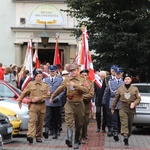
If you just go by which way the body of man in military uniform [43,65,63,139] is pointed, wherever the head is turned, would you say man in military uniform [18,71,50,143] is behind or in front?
in front

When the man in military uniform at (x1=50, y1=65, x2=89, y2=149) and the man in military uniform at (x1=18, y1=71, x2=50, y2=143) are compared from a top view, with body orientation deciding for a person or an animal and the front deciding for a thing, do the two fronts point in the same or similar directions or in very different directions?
same or similar directions

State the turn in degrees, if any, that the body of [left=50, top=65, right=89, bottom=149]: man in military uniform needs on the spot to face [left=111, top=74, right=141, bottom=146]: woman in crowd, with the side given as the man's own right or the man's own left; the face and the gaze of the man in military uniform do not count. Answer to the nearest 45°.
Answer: approximately 135° to the man's own left

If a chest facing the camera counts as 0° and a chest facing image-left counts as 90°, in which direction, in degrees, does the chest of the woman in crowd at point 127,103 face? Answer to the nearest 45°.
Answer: approximately 0°

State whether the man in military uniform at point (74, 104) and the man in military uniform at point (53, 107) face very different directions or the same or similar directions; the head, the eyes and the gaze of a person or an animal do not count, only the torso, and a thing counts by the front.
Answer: same or similar directions

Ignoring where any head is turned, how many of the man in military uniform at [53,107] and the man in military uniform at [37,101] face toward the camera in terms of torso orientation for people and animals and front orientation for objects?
2

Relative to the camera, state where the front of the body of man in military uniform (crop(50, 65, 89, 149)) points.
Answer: toward the camera

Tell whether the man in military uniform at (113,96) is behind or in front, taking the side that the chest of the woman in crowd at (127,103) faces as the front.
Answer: behind

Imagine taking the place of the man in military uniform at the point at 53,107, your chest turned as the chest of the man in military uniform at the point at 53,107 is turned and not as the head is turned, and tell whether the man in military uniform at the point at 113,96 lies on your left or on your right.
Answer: on your left

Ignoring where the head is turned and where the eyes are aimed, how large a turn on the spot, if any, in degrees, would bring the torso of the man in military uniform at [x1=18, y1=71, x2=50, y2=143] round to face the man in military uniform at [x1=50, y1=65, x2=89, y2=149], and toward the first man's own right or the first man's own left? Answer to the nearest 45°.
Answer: approximately 45° to the first man's own left

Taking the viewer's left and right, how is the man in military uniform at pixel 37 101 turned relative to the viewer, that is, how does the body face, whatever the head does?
facing the viewer

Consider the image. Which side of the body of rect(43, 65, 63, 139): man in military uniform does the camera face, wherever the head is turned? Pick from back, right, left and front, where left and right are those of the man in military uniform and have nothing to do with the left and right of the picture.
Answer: front

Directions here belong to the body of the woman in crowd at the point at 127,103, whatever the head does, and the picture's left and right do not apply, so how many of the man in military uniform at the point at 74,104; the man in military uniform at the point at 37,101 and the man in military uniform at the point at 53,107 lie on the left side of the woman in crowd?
0

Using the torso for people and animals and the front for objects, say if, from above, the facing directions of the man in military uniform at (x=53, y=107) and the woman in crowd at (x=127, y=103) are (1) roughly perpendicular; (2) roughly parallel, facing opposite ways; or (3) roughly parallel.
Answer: roughly parallel

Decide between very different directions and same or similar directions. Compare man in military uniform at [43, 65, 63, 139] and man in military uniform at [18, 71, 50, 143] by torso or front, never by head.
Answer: same or similar directions

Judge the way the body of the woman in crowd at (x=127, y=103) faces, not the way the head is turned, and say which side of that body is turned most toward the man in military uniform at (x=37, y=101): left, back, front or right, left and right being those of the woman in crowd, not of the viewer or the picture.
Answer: right
